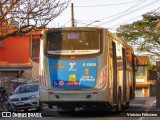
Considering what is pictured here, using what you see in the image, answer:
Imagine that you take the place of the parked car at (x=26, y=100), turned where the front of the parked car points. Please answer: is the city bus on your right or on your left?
on your left
